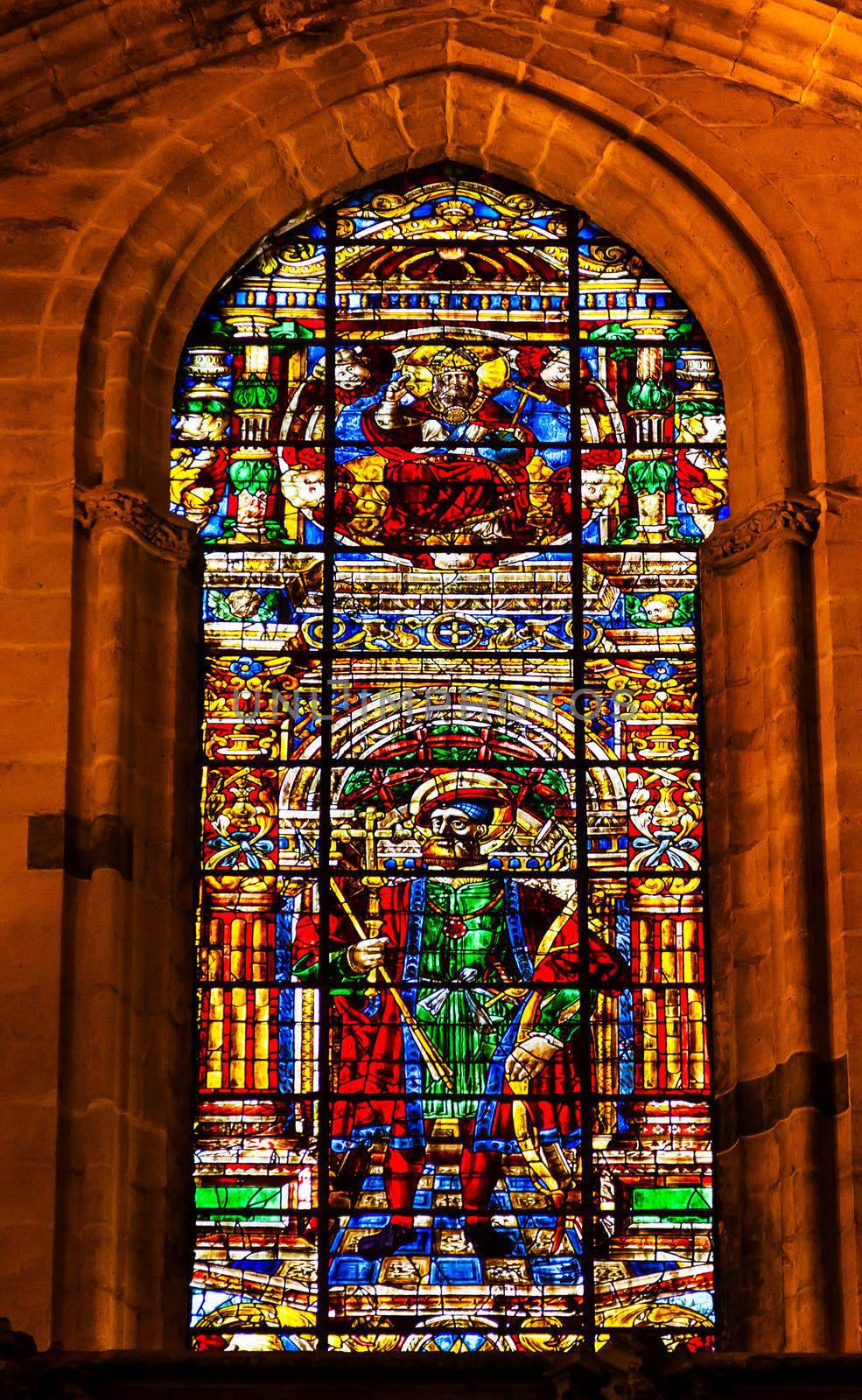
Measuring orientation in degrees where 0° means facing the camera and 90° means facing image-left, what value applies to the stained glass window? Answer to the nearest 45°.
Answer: approximately 0°
